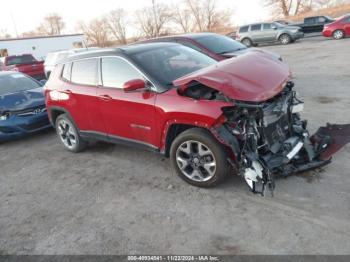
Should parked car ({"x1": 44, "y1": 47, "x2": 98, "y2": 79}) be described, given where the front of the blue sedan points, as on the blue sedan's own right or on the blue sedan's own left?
on the blue sedan's own left

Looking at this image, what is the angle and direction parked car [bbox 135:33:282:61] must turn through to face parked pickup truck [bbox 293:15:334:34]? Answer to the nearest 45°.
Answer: approximately 90° to its left

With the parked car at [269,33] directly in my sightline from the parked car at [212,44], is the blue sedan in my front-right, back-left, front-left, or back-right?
back-left

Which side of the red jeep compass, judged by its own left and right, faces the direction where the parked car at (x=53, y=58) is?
back

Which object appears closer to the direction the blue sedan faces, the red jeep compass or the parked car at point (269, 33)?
the red jeep compass

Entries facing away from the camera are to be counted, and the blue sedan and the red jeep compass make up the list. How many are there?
0

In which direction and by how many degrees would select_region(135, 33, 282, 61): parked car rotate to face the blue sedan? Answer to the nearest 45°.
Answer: approximately 90° to its right

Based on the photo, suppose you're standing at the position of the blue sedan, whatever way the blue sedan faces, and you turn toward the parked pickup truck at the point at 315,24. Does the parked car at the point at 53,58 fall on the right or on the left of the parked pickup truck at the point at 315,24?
left
